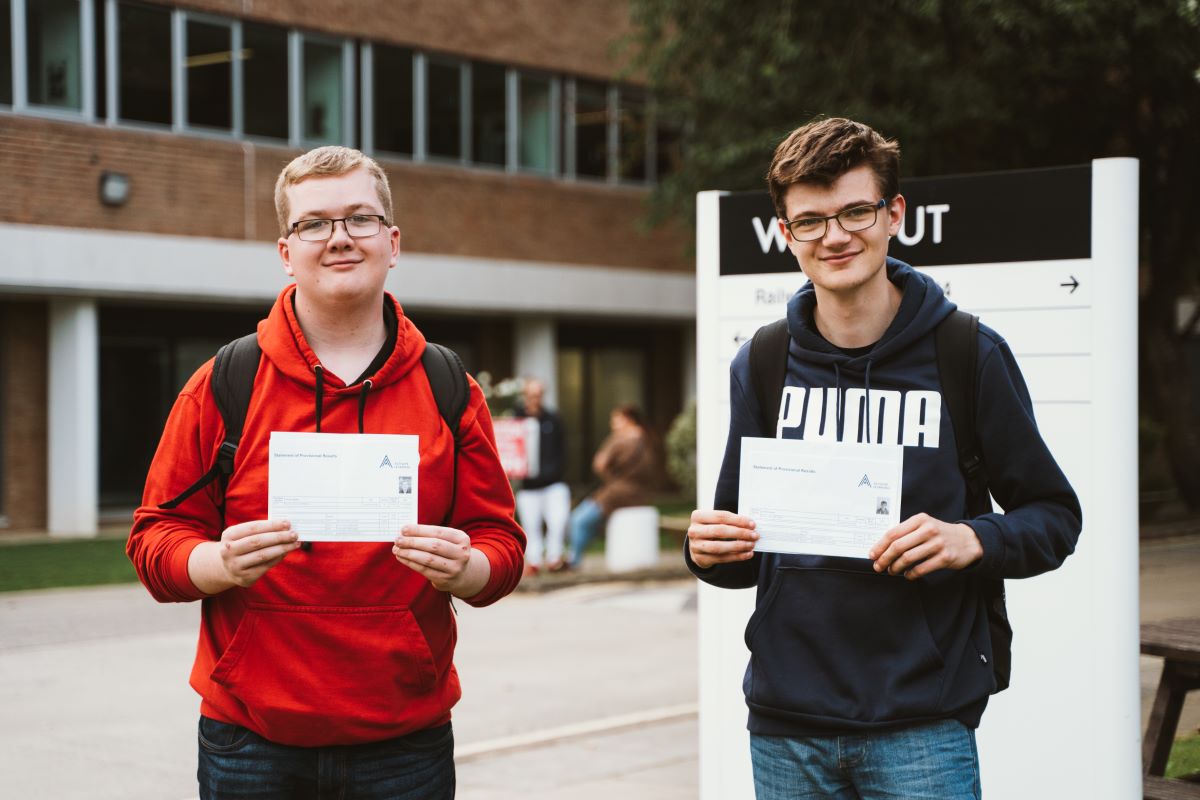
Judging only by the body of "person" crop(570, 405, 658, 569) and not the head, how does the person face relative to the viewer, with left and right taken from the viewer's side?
facing to the left of the viewer

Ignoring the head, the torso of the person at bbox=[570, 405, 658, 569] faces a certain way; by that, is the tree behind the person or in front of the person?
behind

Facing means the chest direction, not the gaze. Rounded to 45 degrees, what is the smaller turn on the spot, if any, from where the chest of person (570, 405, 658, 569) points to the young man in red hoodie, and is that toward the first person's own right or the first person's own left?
approximately 90° to the first person's own left

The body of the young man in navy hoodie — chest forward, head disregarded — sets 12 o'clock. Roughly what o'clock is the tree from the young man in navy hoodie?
The tree is roughly at 6 o'clock from the young man in navy hoodie.

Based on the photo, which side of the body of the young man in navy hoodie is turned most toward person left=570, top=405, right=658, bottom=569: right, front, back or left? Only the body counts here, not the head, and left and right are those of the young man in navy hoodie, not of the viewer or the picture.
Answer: back

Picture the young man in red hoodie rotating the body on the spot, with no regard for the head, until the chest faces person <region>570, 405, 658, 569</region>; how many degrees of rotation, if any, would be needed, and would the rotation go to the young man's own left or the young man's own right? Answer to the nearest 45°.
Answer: approximately 180°

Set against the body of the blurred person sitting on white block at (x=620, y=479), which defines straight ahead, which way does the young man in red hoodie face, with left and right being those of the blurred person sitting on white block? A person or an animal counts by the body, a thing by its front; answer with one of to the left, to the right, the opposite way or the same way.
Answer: to the left

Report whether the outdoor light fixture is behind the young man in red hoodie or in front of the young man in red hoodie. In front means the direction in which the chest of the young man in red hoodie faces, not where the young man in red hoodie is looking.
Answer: behind

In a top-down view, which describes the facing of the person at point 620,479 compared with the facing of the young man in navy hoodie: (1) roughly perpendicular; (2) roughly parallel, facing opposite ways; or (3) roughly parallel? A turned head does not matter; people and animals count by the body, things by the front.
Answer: roughly perpendicular
